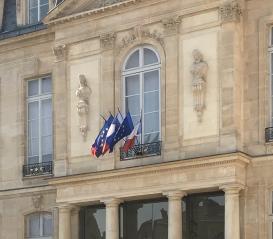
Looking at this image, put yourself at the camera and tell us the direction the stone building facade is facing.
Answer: facing the viewer and to the left of the viewer
